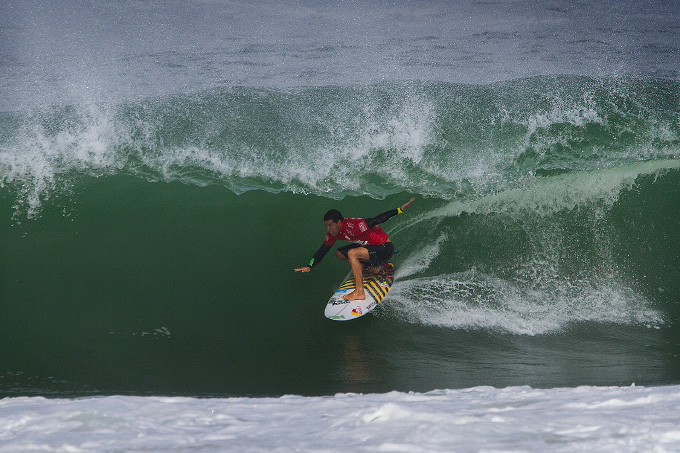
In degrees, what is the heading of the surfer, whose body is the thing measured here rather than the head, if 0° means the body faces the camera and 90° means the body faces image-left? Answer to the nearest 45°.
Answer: approximately 45°

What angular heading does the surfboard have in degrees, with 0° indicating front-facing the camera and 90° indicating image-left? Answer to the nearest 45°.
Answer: approximately 45°
